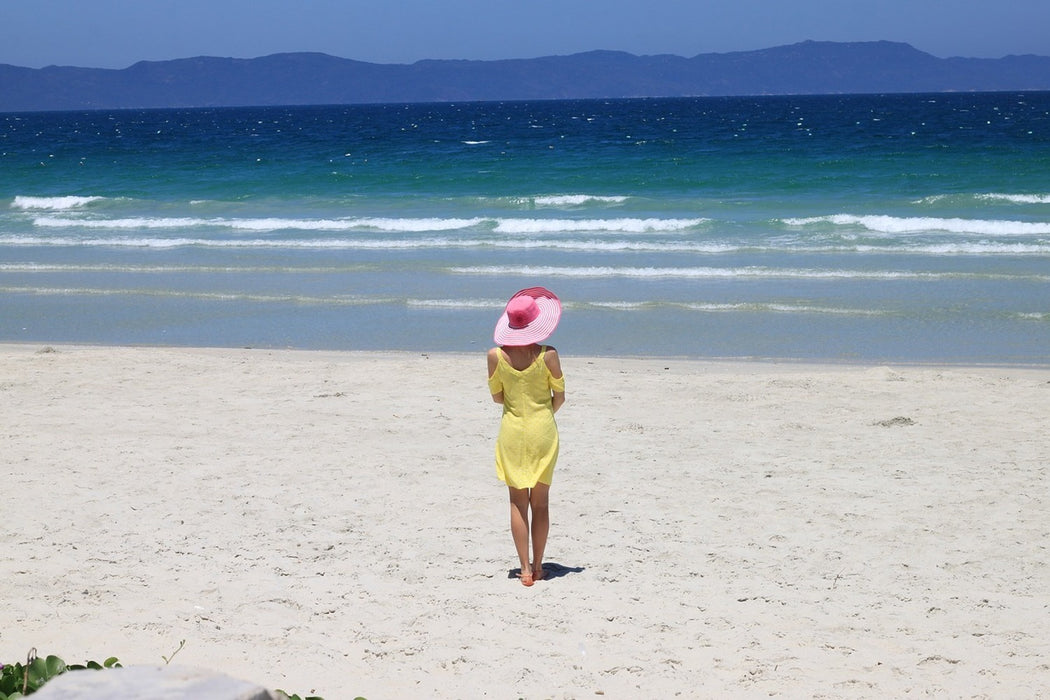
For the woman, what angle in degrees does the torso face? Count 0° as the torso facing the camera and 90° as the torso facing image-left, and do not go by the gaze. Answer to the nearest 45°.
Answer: approximately 180°

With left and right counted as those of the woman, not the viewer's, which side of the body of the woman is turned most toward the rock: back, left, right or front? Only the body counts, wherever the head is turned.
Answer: back

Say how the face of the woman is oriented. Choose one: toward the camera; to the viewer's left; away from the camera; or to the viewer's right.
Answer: away from the camera
